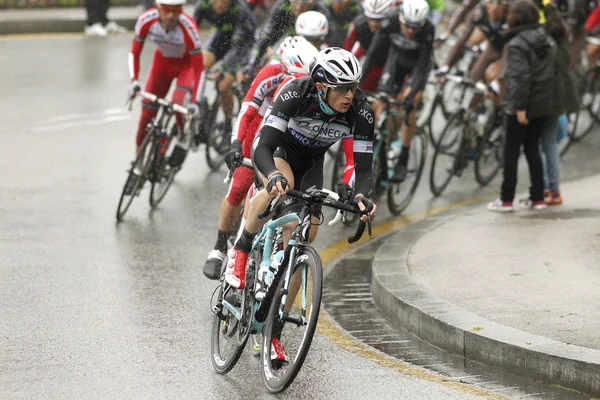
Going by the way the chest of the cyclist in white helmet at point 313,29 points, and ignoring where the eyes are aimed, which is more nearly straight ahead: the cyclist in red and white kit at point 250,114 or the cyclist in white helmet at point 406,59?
the cyclist in red and white kit

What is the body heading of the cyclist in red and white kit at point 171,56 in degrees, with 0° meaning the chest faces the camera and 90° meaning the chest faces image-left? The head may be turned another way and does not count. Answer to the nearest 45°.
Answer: approximately 0°

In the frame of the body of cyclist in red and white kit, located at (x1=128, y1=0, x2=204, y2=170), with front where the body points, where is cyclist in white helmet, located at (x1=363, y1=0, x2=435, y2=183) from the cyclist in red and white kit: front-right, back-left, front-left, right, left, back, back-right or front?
left

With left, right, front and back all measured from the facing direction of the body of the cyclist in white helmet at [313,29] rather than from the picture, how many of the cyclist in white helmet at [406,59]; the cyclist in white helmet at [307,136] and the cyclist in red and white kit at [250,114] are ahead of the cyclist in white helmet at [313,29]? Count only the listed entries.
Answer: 2

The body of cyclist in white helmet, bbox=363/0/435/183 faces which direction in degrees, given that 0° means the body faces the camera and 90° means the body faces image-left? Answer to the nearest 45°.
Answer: approximately 45°

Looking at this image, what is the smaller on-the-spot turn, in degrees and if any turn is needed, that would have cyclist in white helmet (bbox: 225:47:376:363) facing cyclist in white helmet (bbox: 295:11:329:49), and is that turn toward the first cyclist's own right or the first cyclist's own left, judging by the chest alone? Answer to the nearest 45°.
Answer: approximately 135° to the first cyclist's own left

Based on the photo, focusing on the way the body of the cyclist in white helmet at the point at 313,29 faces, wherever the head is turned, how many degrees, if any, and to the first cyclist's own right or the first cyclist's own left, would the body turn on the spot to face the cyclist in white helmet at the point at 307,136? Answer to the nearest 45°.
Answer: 0° — they already face them

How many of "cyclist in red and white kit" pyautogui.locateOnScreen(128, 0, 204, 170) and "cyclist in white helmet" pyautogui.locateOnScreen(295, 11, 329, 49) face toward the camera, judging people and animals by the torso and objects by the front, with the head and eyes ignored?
2
